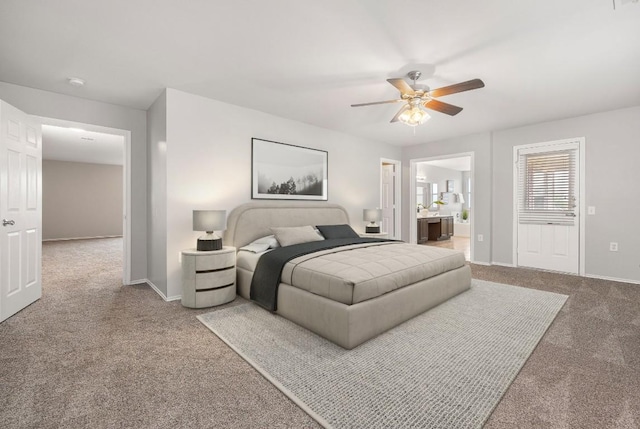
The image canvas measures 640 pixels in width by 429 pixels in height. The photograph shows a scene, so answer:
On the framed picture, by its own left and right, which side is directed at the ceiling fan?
front

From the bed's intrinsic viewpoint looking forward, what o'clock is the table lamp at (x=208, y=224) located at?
The table lamp is roughly at 5 o'clock from the bed.

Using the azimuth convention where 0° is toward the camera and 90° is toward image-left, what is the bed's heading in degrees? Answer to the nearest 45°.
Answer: approximately 315°

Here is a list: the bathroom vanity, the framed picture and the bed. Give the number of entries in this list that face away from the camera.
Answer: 0

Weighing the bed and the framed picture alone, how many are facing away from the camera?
0

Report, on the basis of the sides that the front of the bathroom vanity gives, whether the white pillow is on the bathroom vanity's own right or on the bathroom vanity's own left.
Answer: on the bathroom vanity's own right

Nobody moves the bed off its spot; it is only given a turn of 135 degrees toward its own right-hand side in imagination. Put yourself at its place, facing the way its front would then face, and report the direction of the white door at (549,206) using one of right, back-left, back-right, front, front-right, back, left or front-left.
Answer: back-right

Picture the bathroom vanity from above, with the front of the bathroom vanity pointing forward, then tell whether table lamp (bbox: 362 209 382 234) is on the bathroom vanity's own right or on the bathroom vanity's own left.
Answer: on the bathroom vanity's own right

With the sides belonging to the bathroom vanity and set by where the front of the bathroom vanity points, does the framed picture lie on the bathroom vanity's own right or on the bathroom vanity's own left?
on the bathroom vanity's own right

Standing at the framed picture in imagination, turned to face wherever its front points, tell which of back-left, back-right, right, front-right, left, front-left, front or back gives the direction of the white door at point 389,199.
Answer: left

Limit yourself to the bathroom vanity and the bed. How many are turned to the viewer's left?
0

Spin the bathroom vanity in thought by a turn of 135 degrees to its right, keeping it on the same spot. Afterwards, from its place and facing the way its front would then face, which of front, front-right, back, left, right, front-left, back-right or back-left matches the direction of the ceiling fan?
left

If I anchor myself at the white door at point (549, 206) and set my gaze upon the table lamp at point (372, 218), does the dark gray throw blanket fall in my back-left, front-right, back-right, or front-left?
front-left

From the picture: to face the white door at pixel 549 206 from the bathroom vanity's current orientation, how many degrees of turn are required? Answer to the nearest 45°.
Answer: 0° — it already faces it

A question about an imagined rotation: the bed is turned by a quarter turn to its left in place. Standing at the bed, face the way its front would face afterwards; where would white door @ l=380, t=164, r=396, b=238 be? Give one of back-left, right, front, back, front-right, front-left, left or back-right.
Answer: front-left
